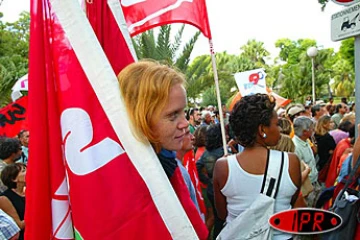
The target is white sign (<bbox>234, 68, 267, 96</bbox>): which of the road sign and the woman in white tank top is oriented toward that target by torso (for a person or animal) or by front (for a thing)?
the woman in white tank top

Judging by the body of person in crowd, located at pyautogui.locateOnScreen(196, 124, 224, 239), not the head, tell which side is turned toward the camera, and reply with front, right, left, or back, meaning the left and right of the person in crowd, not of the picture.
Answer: back

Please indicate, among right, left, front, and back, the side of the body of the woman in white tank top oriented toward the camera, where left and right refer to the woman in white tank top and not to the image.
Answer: back

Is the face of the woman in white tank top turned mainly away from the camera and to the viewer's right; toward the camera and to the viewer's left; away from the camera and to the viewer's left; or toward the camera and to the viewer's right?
away from the camera and to the viewer's right
